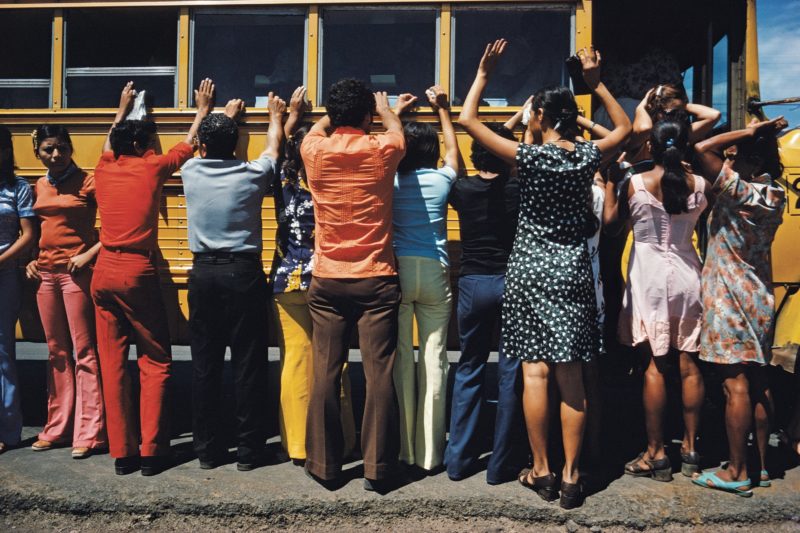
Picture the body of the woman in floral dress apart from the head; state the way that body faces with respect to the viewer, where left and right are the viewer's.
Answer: facing away from the viewer and to the left of the viewer

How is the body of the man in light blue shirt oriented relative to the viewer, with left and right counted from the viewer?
facing away from the viewer

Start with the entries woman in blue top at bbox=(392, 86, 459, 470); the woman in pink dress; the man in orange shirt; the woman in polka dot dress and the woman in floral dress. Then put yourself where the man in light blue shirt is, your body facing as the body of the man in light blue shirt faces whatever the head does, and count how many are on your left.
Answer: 0

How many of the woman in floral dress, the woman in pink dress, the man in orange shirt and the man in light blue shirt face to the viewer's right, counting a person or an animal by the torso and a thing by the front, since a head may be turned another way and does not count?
0

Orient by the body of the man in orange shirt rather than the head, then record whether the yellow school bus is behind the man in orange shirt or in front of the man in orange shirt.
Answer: in front

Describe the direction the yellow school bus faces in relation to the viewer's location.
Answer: facing to the right of the viewer

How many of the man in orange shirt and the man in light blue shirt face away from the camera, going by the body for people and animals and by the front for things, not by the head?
2

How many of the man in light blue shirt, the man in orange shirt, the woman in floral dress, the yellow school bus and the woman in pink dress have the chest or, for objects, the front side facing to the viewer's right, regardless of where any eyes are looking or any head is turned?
1

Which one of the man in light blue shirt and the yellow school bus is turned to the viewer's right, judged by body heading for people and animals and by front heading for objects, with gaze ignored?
the yellow school bus

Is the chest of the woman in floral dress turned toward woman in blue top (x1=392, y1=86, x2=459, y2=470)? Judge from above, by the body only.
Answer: no

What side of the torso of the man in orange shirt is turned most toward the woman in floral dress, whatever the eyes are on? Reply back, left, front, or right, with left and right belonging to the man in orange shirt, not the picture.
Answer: right

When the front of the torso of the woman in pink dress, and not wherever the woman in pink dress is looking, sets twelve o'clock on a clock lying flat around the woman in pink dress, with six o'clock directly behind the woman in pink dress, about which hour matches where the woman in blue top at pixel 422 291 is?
The woman in blue top is roughly at 10 o'clock from the woman in pink dress.

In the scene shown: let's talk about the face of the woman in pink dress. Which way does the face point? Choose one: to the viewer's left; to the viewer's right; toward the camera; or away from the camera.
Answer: away from the camera

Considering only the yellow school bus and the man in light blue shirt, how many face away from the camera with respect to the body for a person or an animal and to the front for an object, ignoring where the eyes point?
1

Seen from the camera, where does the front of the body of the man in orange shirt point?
away from the camera

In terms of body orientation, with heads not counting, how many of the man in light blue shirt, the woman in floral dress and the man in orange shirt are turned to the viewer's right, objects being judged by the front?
0

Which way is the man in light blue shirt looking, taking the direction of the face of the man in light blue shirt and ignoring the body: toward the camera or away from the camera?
away from the camera
